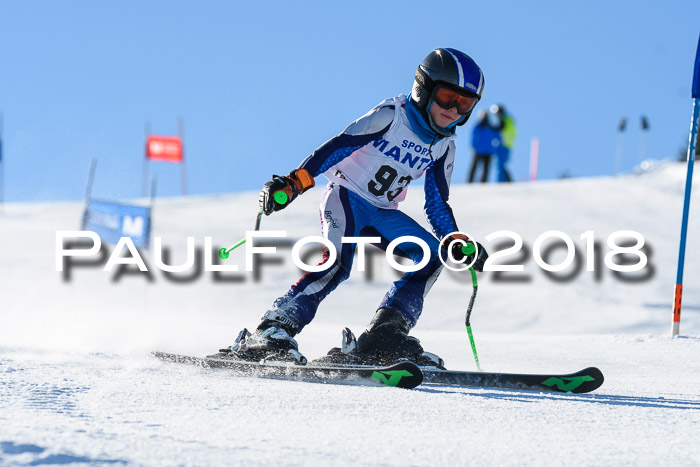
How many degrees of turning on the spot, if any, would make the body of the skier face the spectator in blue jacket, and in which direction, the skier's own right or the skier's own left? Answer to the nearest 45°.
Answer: approximately 135° to the skier's own left

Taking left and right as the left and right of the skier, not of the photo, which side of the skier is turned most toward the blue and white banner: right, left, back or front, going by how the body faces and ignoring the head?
back

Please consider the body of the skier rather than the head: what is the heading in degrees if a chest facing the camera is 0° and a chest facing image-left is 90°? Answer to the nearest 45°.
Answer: approximately 315°

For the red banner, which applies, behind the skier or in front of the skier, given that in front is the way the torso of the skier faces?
behind

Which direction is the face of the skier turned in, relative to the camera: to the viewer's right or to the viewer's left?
to the viewer's right
